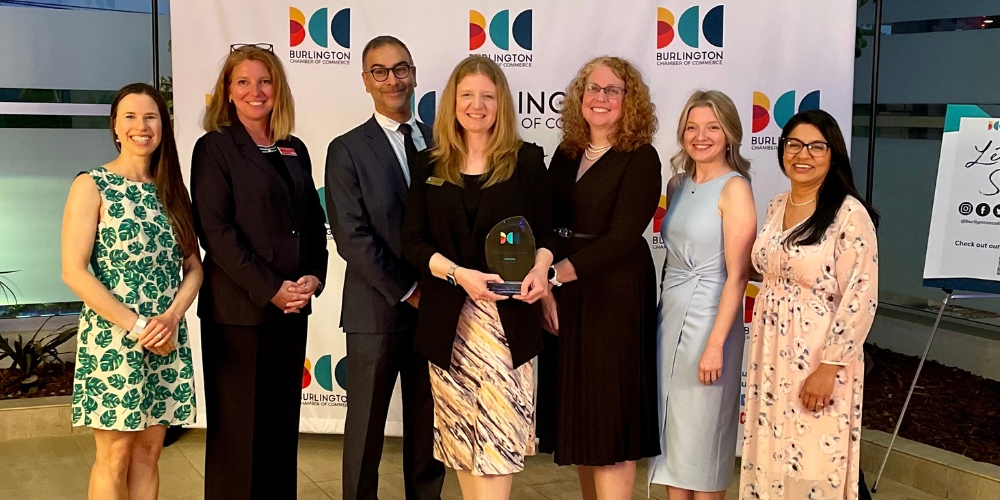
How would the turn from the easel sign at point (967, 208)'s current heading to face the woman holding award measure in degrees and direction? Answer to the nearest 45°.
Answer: approximately 45° to its right

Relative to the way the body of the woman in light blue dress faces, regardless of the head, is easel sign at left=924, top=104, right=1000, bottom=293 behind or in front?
behind

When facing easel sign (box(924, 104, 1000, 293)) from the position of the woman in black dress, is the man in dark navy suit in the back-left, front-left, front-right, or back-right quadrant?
back-left

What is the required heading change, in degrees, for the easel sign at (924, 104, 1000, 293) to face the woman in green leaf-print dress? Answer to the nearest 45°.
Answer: approximately 45° to its right

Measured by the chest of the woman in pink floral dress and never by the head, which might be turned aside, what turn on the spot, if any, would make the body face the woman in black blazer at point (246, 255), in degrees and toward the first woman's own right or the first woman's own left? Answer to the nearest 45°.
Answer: approximately 45° to the first woman's own right

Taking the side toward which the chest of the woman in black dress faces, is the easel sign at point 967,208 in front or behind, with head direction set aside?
behind
